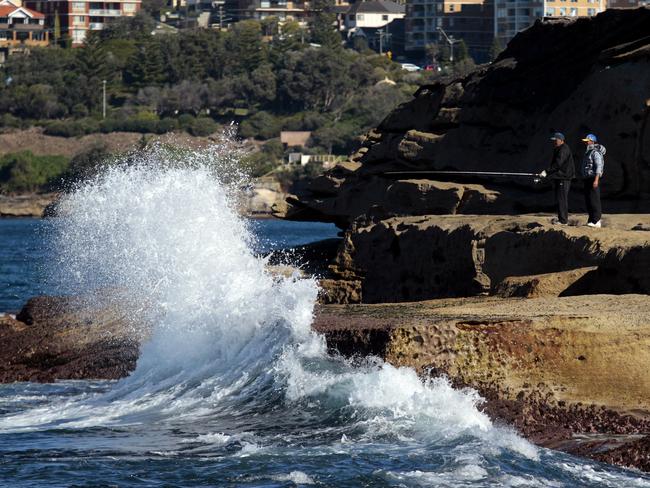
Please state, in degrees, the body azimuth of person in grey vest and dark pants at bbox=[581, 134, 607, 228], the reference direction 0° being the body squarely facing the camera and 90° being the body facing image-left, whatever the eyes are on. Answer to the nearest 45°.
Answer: approximately 45°

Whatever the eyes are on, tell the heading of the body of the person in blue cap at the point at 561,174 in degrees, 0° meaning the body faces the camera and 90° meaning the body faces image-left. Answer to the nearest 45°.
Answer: approximately 90°

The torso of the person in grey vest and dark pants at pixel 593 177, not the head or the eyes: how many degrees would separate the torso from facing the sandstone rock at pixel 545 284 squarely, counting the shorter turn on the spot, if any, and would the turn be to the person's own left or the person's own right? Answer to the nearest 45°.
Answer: approximately 45° to the person's own left

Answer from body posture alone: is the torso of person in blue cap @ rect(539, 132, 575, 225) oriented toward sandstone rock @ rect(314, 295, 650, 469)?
no

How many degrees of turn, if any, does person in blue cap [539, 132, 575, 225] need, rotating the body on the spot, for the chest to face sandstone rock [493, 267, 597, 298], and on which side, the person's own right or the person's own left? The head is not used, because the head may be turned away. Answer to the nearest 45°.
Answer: approximately 90° to the person's own left

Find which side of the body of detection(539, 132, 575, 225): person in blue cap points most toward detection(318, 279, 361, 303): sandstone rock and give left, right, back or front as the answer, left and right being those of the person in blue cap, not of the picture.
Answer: front

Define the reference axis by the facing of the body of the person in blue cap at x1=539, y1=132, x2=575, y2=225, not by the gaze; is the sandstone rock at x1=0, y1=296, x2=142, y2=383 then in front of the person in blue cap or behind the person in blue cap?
in front

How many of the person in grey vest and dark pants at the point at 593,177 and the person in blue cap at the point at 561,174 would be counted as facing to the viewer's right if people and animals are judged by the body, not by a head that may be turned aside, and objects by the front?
0
